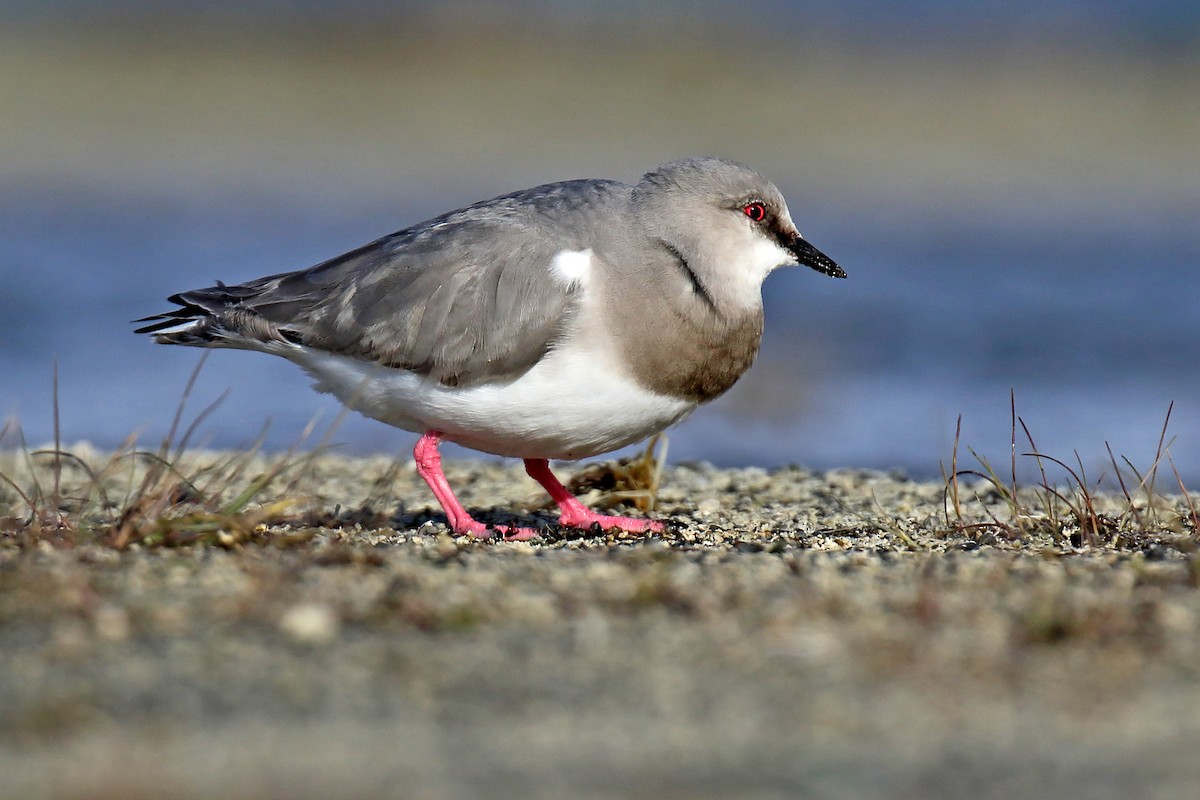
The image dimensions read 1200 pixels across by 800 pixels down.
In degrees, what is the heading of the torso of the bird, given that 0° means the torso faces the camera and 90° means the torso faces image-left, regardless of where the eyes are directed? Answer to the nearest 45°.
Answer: approximately 270°

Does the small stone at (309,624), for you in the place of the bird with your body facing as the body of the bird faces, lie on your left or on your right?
on your right
